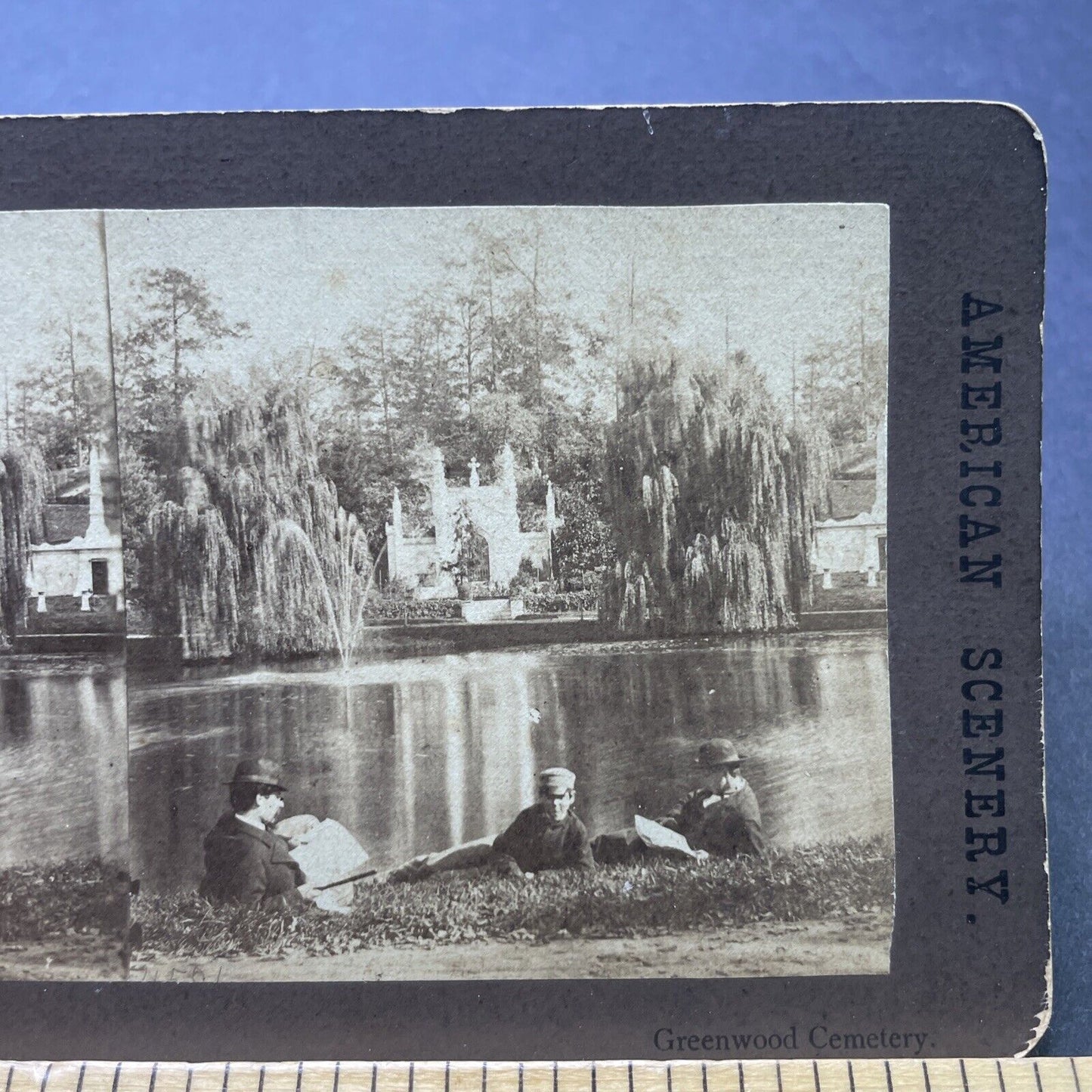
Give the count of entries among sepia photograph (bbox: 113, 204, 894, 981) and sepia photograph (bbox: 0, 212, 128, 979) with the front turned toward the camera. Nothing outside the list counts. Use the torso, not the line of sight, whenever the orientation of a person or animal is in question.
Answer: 2

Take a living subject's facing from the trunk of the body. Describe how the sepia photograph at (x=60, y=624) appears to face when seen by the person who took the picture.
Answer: facing the viewer

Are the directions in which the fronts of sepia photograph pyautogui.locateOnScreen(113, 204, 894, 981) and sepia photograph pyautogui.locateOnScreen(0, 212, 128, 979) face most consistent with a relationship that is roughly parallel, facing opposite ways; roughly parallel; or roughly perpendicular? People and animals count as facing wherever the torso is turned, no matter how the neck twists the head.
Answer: roughly parallel
